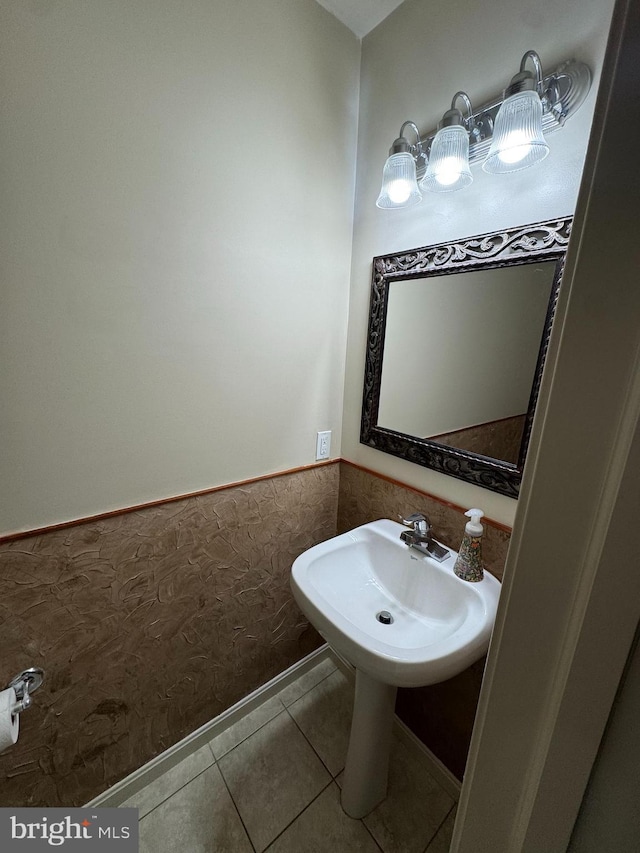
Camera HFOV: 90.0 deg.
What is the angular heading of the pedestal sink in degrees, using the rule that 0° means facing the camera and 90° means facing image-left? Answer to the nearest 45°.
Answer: approximately 45°

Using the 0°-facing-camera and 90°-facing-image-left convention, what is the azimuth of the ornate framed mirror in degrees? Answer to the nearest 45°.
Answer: approximately 45°

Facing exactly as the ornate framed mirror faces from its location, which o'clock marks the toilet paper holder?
The toilet paper holder is roughly at 12 o'clock from the ornate framed mirror.

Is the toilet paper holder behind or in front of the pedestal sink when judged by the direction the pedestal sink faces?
in front
